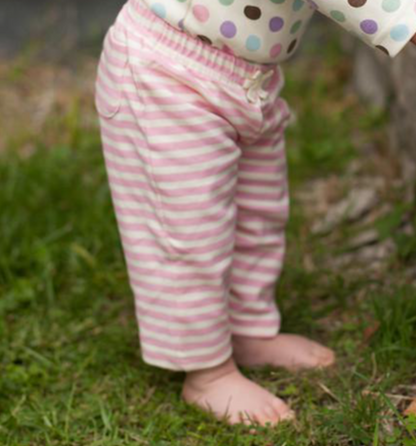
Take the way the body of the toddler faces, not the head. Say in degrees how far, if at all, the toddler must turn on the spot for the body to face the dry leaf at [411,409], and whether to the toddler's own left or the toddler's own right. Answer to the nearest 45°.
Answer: approximately 45° to the toddler's own left

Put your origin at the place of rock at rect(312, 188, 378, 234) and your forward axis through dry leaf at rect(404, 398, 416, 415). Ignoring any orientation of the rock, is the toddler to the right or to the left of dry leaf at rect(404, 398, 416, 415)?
right

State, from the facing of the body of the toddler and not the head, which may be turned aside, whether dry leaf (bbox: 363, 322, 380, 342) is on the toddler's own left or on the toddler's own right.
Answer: on the toddler's own left

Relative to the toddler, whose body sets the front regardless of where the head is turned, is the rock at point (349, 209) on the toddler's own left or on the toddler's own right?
on the toddler's own left

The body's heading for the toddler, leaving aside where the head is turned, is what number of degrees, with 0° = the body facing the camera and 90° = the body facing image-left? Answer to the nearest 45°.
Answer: approximately 315°

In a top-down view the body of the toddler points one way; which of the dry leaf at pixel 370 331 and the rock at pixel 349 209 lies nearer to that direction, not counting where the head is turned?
the dry leaf
